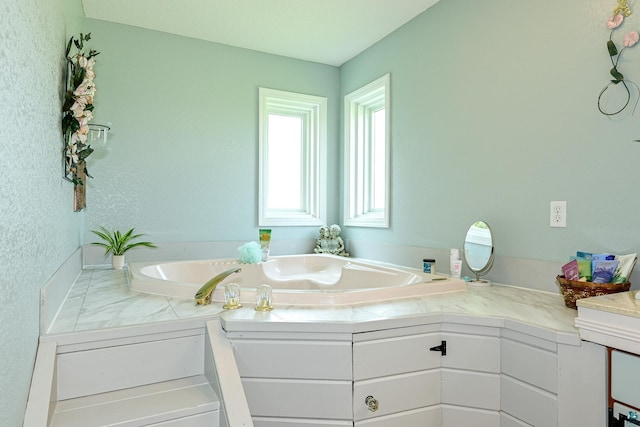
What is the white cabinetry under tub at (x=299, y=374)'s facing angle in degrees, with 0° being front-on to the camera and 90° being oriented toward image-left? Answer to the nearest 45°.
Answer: approximately 0°

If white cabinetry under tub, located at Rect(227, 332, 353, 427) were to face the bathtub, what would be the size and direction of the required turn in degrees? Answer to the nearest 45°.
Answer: approximately 180°

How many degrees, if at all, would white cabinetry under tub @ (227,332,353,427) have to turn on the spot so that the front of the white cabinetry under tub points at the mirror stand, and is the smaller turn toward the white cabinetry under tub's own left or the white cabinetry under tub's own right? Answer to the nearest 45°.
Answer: approximately 135° to the white cabinetry under tub's own left

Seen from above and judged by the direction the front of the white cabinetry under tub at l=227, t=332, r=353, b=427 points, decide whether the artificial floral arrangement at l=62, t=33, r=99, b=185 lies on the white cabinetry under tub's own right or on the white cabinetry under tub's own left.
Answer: on the white cabinetry under tub's own right

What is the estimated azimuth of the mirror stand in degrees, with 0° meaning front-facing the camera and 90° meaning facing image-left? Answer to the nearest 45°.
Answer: approximately 45°

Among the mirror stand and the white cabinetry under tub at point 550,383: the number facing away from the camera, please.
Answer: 0
